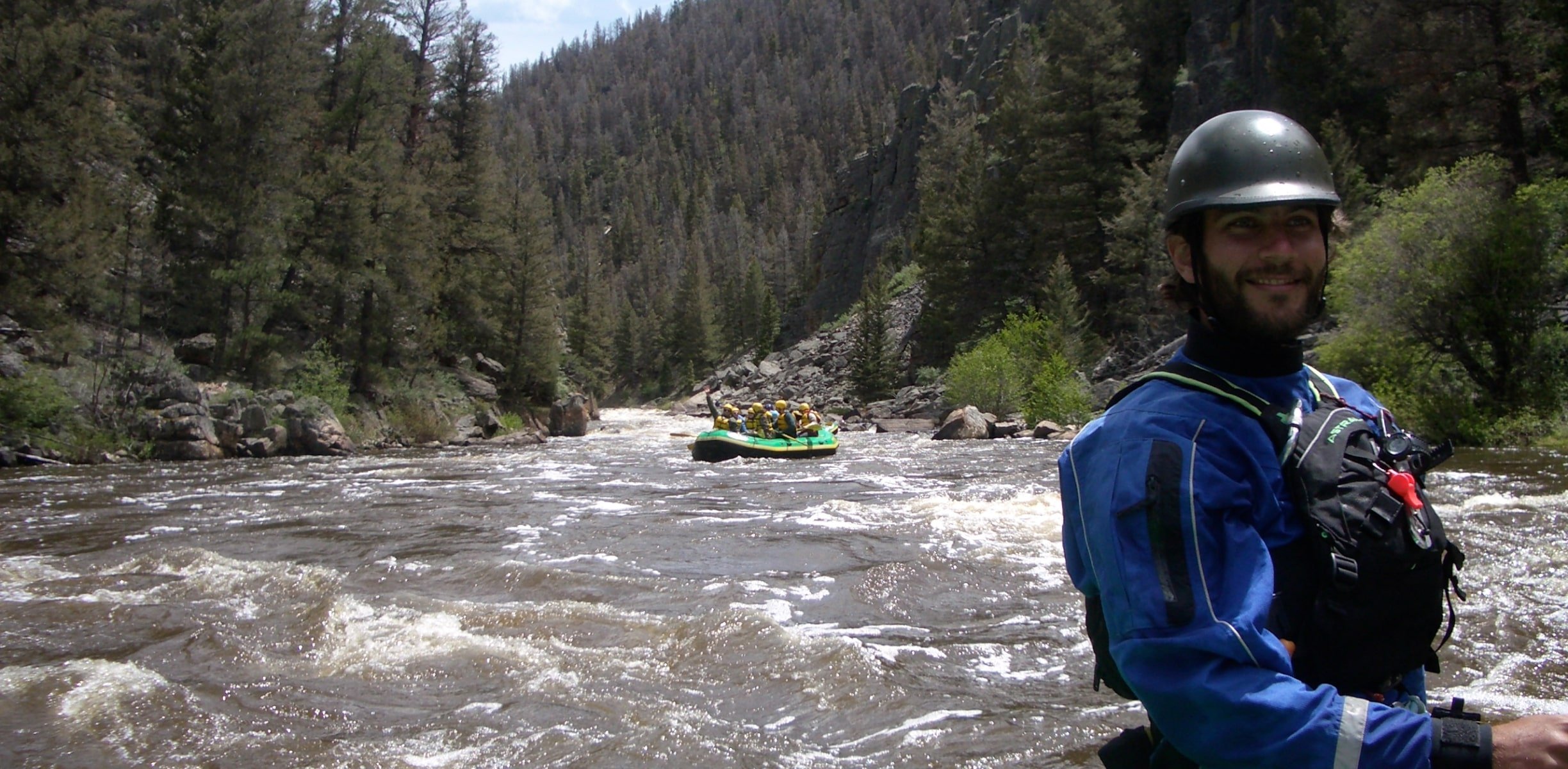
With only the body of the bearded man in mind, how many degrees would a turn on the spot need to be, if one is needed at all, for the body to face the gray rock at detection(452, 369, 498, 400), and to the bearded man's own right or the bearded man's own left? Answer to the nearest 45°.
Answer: approximately 180°

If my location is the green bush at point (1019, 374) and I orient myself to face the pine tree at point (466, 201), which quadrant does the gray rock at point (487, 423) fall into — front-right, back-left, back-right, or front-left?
front-left

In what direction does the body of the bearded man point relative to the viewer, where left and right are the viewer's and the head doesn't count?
facing the viewer and to the right of the viewer

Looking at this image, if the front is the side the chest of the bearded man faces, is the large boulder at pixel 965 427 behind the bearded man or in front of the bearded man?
behind

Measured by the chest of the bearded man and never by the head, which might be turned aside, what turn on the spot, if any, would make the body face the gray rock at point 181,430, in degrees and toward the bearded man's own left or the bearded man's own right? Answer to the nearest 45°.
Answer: approximately 180°

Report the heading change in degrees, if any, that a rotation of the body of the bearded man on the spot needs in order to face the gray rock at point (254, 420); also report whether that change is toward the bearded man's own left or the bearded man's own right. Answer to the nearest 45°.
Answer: approximately 180°

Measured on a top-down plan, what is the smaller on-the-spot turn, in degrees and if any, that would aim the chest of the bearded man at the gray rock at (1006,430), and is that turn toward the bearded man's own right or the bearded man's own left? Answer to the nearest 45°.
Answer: approximately 135° to the bearded man's own left

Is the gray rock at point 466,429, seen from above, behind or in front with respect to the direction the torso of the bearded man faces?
behind
